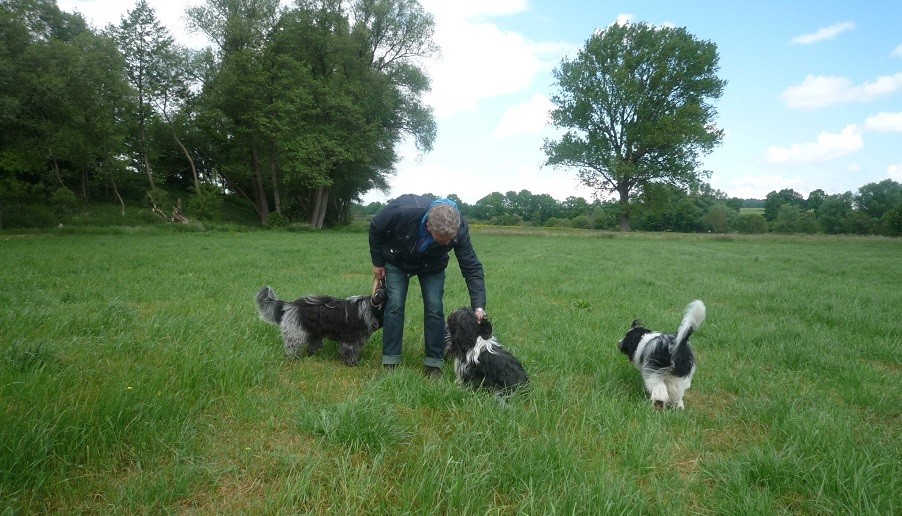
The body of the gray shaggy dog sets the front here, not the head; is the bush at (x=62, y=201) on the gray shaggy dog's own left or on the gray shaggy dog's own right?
on the gray shaggy dog's own left

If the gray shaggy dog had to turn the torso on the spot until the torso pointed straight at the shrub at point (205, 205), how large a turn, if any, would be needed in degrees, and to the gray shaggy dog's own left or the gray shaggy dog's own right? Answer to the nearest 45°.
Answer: approximately 90° to the gray shaggy dog's own left

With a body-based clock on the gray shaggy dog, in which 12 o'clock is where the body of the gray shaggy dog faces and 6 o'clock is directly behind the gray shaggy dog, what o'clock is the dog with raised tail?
The dog with raised tail is roughly at 1 o'clock from the gray shaggy dog.

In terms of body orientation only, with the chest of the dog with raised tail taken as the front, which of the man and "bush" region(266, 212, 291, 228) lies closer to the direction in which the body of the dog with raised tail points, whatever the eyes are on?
the bush

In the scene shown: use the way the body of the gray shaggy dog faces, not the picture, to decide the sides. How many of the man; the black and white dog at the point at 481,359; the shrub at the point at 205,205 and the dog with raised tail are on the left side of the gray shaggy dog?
1

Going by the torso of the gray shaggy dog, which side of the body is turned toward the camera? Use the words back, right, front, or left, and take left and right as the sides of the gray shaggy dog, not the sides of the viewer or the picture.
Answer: right

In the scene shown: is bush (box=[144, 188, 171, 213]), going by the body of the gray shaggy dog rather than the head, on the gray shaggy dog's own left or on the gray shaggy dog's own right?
on the gray shaggy dog's own left

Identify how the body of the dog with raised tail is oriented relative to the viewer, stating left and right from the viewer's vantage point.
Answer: facing away from the viewer and to the left of the viewer

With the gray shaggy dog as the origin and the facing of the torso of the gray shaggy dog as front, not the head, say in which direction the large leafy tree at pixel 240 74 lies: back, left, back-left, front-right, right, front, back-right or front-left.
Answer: left

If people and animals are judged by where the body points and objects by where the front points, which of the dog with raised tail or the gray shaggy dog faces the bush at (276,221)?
the dog with raised tail

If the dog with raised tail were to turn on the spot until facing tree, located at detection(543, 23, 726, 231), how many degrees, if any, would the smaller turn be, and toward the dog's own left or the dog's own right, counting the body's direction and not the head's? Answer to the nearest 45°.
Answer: approximately 45° to the dog's own right

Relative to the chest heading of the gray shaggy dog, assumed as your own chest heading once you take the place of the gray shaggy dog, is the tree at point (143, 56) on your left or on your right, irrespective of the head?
on your left

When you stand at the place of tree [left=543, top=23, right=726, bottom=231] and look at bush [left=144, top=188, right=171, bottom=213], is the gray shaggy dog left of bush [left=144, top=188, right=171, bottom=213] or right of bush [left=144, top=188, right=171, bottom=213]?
left

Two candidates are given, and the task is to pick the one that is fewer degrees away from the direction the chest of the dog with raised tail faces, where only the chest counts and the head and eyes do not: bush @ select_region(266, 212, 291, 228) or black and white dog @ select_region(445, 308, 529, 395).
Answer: the bush

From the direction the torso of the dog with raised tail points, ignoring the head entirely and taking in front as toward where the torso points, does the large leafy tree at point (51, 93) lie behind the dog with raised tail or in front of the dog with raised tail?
in front

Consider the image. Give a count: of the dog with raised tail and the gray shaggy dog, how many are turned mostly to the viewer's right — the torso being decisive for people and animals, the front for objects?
1

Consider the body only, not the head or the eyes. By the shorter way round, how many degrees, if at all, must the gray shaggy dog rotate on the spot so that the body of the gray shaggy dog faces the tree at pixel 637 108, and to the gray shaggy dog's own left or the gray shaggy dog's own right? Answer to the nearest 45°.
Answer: approximately 45° to the gray shaggy dog's own left
